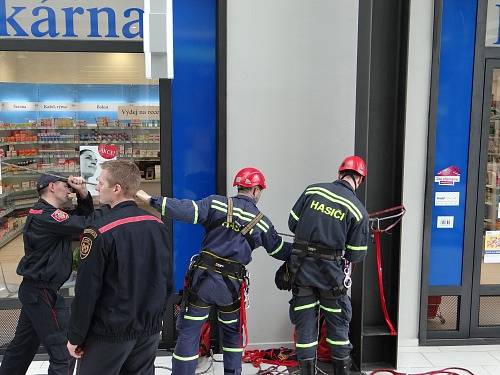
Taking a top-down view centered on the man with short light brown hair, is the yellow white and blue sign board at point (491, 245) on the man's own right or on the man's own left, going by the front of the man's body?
on the man's own right

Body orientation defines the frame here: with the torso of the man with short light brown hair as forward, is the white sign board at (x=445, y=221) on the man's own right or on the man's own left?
on the man's own right

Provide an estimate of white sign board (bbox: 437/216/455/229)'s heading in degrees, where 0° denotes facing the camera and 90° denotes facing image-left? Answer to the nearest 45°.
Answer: approximately 0°

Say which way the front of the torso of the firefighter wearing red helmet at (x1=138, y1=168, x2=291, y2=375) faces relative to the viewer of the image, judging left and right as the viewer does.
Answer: facing away from the viewer

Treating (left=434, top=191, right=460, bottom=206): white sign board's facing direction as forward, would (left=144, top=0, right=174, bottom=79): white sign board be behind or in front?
in front

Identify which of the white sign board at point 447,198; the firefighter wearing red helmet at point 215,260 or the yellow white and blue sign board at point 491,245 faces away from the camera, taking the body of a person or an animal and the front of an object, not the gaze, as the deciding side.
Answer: the firefighter wearing red helmet

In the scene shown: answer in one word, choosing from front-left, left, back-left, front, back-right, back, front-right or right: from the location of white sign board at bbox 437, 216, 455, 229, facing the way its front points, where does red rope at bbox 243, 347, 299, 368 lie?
front-right

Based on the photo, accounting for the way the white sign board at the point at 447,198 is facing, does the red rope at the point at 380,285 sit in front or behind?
in front

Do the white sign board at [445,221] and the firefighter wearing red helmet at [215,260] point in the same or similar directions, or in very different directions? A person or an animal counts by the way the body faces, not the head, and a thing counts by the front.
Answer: very different directions

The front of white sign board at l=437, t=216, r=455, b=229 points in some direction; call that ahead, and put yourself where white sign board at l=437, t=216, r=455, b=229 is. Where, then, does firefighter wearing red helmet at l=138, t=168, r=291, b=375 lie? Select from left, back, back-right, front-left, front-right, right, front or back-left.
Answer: front-right
